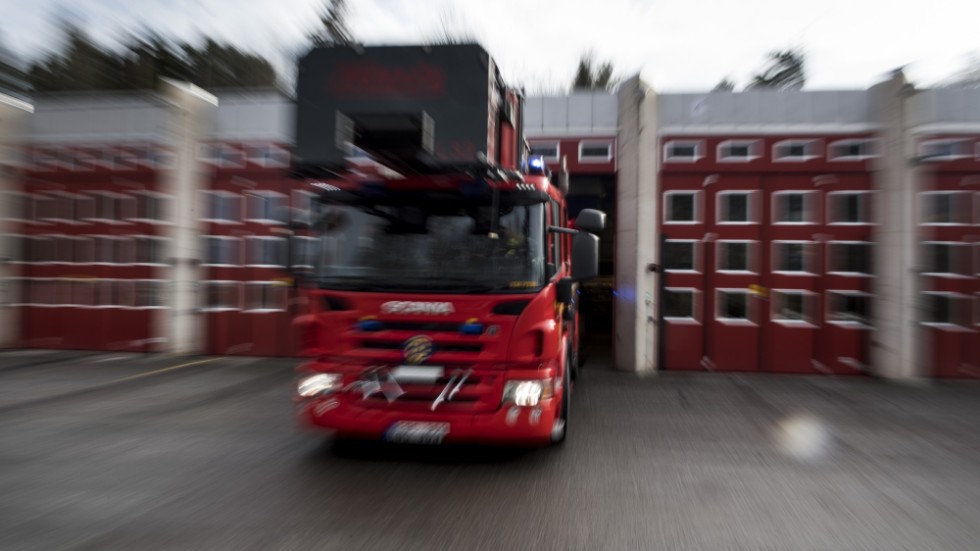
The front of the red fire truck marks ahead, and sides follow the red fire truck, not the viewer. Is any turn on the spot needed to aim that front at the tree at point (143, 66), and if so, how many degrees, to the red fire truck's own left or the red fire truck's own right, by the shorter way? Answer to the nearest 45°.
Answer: approximately 135° to the red fire truck's own right

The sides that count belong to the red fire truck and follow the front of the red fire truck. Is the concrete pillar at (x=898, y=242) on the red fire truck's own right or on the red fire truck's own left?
on the red fire truck's own left

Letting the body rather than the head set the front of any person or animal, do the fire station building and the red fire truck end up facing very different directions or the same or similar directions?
same or similar directions

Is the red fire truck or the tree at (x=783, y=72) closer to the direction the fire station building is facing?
the red fire truck

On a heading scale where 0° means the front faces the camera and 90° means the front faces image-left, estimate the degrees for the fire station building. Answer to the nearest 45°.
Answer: approximately 0°

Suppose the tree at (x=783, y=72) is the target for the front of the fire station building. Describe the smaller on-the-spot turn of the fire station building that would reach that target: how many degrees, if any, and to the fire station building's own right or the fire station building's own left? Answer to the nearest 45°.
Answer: approximately 135° to the fire station building's own left

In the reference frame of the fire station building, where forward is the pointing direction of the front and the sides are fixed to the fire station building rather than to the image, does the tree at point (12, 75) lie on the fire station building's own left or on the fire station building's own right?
on the fire station building's own right

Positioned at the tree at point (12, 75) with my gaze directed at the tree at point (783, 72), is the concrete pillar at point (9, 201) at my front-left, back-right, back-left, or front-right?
front-right

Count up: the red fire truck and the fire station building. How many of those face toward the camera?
2

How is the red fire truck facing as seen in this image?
toward the camera
